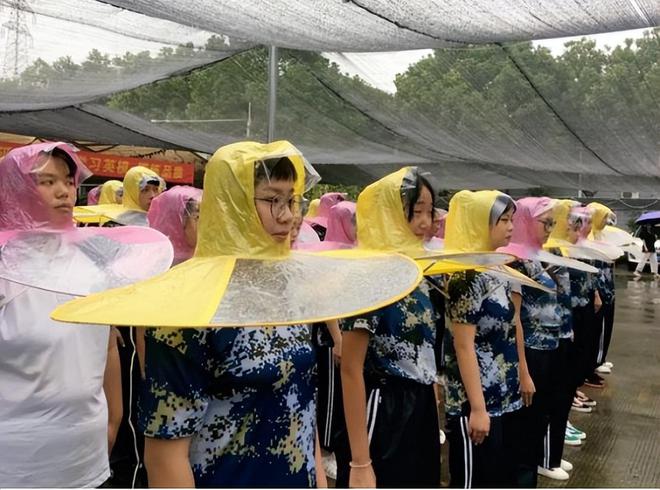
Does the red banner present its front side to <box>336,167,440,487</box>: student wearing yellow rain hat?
yes

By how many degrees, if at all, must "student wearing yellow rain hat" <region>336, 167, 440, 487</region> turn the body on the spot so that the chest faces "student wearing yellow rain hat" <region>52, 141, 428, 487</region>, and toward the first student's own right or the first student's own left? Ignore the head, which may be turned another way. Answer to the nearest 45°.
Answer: approximately 90° to the first student's own right

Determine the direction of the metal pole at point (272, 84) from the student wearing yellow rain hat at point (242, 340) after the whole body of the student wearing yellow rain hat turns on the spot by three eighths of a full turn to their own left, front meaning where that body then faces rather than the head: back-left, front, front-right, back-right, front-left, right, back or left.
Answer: front
